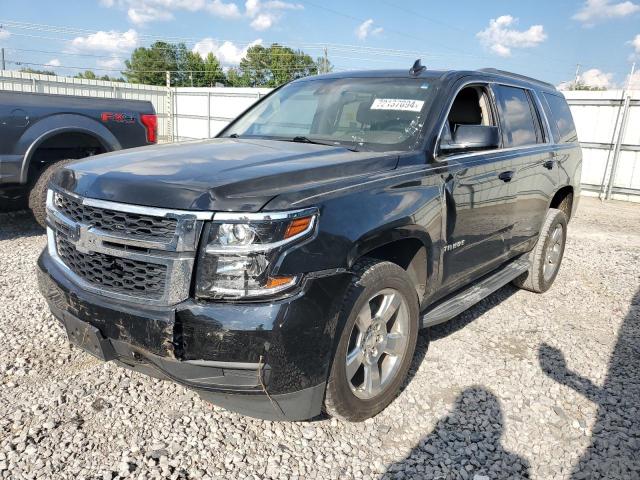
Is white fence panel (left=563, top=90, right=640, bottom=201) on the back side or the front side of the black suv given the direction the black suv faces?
on the back side

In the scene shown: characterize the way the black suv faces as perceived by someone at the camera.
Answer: facing the viewer and to the left of the viewer

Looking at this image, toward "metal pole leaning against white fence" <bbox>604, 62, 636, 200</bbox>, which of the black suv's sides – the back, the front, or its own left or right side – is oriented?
back

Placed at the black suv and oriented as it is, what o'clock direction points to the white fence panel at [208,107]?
The white fence panel is roughly at 4 o'clock from the black suv.

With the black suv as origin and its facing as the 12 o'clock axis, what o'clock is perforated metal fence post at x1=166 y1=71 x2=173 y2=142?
The perforated metal fence post is roughly at 4 o'clock from the black suv.
